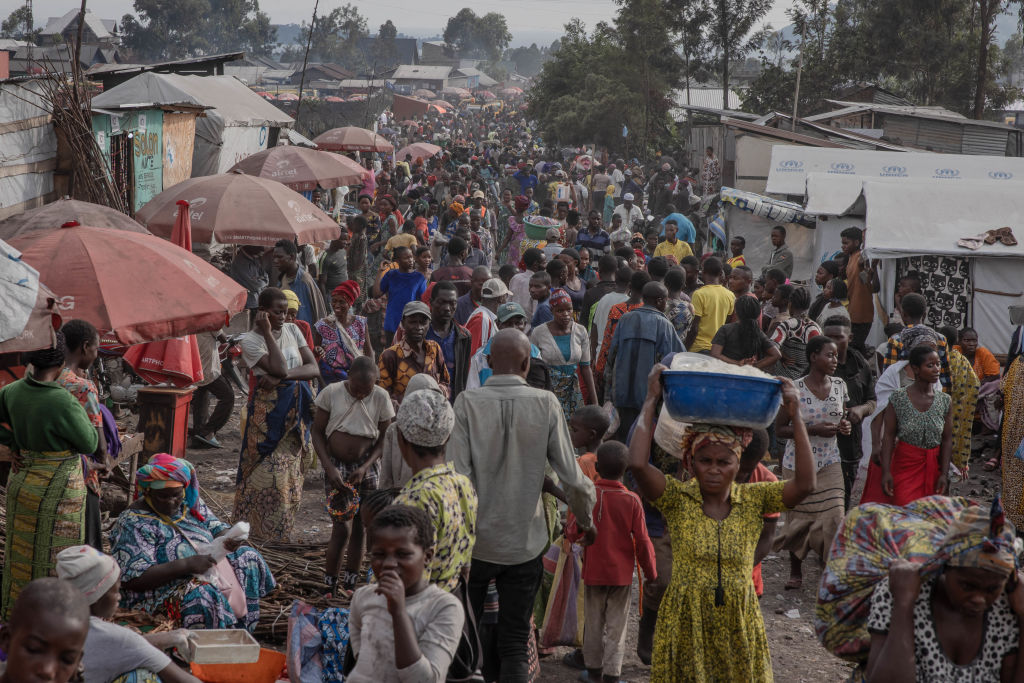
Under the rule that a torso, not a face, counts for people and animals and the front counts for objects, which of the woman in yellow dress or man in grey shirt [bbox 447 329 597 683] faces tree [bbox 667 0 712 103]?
the man in grey shirt

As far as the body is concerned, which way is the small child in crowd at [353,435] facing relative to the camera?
toward the camera

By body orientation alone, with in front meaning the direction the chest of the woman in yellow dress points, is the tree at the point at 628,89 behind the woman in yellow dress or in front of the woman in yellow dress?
behind

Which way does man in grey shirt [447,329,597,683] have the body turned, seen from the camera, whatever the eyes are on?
away from the camera

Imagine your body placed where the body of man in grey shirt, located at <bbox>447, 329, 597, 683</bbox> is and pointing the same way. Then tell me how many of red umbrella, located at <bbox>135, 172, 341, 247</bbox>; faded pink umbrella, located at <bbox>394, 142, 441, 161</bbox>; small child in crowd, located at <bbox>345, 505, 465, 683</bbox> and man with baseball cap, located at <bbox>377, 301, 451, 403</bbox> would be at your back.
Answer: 1

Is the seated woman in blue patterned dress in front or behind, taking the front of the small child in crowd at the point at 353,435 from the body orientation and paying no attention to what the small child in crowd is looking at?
in front

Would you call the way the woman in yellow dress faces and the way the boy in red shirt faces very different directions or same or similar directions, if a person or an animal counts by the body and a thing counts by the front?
very different directions

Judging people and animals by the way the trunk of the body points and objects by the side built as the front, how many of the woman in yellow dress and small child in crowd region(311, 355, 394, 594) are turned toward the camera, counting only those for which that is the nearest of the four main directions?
2

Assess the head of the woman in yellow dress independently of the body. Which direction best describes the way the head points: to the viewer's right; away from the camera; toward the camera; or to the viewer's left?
toward the camera

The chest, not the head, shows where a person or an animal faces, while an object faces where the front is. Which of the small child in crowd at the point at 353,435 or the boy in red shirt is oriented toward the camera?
the small child in crowd

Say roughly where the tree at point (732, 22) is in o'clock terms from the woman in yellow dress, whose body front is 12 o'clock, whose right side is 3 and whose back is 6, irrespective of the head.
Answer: The tree is roughly at 6 o'clock from the woman in yellow dress.

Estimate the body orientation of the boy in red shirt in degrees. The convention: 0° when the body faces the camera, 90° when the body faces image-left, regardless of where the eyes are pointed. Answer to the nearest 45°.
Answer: approximately 180°

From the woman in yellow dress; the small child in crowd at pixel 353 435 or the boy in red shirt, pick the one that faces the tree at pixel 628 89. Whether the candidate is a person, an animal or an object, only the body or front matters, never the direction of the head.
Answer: the boy in red shirt

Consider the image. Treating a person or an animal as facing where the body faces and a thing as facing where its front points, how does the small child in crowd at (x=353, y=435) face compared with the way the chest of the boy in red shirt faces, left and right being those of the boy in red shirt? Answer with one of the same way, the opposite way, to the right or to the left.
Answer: the opposite way

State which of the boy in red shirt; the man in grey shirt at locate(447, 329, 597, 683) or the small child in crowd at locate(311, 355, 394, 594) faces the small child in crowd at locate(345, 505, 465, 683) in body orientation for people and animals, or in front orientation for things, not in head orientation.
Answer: the small child in crowd at locate(311, 355, 394, 594)

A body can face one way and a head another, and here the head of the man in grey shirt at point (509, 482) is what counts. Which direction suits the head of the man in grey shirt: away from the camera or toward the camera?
away from the camera

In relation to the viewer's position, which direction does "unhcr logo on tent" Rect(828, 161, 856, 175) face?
facing the viewer

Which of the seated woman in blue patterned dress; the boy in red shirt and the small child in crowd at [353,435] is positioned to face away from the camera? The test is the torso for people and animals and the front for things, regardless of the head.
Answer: the boy in red shirt

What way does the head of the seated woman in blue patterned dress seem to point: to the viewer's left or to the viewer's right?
to the viewer's right
